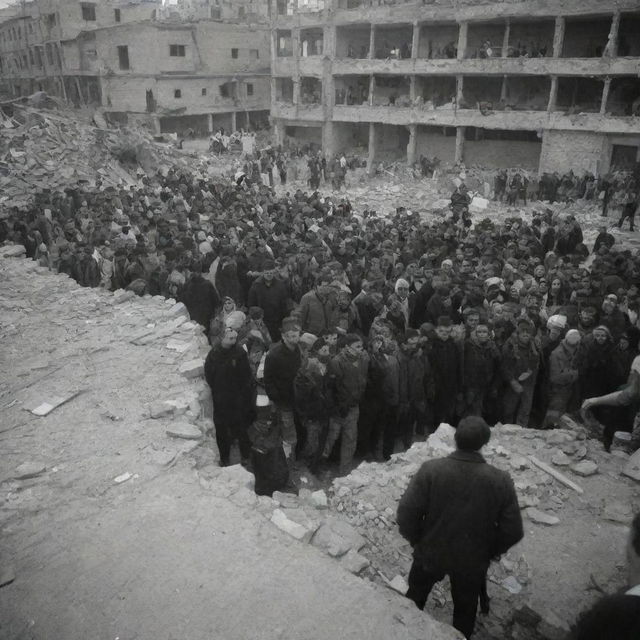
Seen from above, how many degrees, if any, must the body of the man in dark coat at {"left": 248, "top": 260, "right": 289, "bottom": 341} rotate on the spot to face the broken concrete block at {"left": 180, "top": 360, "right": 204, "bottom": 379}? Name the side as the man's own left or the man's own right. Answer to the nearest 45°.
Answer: approximately 45° to the man's own right

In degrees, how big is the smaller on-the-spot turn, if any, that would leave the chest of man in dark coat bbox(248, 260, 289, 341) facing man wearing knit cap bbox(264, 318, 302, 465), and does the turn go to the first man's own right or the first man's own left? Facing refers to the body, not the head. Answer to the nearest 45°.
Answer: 0° — they already face them

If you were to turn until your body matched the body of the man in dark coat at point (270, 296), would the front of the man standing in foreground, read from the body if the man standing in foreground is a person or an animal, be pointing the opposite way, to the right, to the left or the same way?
the opposite way

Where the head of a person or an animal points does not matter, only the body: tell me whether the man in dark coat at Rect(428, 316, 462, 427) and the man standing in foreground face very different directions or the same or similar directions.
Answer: very different directions

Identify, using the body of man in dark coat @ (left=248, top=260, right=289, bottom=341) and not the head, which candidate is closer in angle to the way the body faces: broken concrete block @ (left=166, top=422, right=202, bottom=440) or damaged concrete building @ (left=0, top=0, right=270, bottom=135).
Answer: the broken concrete block

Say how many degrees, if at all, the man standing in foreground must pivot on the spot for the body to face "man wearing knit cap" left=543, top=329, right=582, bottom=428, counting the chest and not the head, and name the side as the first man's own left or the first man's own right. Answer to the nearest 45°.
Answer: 0° — they already face them

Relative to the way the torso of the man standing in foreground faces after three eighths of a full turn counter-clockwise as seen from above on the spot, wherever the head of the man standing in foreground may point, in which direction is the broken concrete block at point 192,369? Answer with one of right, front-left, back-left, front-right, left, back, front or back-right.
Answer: right

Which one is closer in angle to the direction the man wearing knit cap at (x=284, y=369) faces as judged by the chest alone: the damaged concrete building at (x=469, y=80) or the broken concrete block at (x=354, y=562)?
the broken concrete block

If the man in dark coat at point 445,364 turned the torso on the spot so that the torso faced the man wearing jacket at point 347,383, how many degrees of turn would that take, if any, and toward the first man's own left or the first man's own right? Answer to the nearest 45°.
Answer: approximately 45° to the first man's own right

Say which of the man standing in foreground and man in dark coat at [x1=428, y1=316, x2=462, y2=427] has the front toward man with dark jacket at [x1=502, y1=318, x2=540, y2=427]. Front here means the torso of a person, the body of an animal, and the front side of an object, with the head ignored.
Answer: the man standing in foreground

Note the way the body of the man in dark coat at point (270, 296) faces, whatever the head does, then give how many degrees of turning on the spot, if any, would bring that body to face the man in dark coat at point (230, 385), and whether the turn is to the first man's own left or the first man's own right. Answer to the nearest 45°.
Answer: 0° — they already face them

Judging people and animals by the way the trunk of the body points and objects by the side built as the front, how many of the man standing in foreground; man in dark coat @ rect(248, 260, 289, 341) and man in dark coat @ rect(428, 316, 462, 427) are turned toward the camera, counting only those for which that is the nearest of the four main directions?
2

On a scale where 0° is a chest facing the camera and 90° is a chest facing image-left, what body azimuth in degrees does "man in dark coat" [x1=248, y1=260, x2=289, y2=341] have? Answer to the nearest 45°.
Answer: approximately 0°

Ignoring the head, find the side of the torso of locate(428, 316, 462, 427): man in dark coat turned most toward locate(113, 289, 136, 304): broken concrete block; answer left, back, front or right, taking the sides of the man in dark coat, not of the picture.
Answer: right

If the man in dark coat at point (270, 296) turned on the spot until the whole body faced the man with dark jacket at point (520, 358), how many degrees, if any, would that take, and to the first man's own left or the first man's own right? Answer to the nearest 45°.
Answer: approximately 45° to the first man's own left
